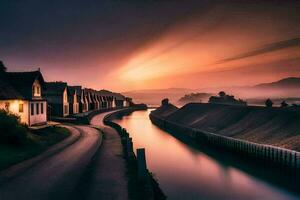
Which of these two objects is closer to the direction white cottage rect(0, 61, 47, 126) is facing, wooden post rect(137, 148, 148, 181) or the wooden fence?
the wooden fence

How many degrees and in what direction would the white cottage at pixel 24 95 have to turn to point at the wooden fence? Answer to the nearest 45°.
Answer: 0° — it already faces it

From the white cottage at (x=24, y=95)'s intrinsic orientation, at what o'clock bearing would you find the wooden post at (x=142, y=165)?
The wooden post is roughly at 1 o'clock from the white cottage.

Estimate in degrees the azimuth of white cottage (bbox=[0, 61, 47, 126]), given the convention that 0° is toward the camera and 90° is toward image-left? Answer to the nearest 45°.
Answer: approximately 315°

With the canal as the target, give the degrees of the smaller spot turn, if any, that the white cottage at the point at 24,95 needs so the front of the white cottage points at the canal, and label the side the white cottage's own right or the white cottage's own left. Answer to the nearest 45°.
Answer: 0° — it already faces it

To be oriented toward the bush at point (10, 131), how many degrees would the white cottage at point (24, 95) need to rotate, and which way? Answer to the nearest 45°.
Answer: approximately 45° to its right

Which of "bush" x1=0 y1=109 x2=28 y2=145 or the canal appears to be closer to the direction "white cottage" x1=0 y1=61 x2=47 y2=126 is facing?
the canal
